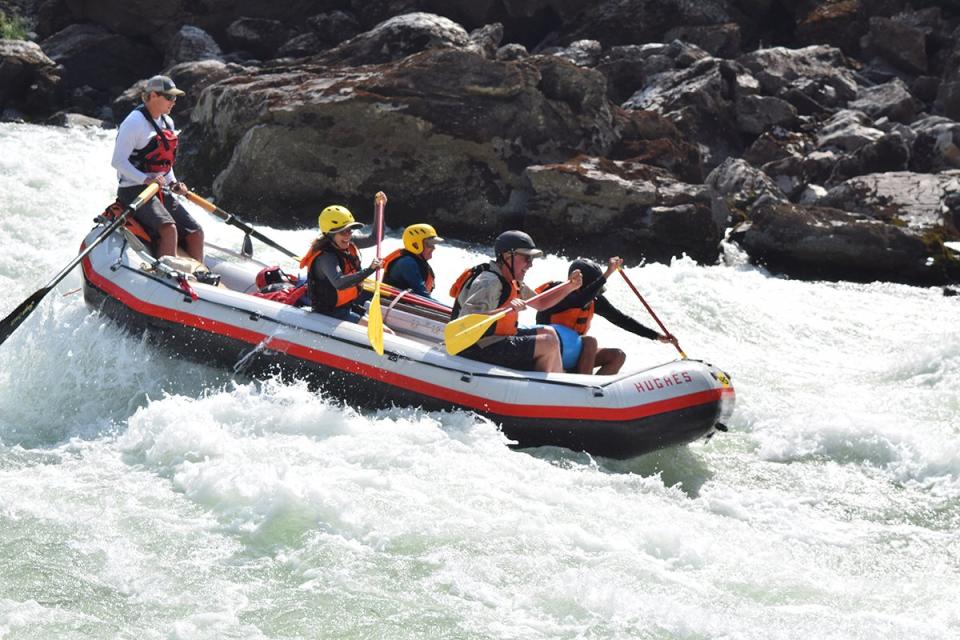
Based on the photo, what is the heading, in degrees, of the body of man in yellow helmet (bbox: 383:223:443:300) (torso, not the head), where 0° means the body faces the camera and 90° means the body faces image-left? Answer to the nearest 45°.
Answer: approximately 270°

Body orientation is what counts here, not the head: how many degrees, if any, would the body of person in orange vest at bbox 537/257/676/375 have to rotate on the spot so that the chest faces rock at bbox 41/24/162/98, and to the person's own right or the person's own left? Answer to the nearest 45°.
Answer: approximately 135° to the person's own left

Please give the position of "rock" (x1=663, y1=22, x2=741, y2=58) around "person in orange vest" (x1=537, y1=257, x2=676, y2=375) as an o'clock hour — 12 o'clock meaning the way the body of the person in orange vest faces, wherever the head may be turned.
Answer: The rock is roughly at 9 o'clock from the person in orange vest.

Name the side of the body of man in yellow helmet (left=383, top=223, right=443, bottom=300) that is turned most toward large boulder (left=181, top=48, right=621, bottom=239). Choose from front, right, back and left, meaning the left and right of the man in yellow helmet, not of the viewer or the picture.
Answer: left

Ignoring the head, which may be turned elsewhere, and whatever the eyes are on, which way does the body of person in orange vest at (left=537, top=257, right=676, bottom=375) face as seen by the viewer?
to the viewer's right

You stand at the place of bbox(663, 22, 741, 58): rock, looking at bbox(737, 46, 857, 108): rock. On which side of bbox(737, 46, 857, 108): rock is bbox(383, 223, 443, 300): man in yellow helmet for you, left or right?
right

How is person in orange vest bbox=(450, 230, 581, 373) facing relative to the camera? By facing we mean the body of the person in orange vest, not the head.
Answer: to the viewer's right

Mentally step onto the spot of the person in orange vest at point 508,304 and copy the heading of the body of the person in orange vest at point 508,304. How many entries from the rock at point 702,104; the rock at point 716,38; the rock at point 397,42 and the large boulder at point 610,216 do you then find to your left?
4

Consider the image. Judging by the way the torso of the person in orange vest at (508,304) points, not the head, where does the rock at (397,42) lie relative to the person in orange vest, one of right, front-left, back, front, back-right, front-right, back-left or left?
left

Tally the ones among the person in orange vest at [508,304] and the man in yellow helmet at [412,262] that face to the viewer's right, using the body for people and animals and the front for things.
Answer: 2

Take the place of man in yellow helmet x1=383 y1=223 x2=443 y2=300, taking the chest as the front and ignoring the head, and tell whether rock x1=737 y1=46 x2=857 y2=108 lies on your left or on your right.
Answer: on your left

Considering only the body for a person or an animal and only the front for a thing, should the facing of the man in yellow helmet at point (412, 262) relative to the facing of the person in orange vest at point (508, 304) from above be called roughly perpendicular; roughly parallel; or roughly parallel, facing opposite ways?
roughly parallel

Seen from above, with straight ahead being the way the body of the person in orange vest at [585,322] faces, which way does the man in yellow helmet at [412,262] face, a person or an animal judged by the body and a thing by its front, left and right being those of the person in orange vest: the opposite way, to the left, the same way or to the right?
the same way

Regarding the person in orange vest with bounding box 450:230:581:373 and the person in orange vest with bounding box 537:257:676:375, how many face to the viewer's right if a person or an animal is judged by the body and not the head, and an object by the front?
2

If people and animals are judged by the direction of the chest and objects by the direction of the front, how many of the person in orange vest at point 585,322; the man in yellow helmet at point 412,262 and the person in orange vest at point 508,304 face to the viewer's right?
3

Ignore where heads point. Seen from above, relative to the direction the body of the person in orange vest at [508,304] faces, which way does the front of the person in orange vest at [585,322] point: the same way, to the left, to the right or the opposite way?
the same way

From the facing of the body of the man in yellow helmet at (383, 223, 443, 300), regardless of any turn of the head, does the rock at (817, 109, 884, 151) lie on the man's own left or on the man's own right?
on the man's own left
